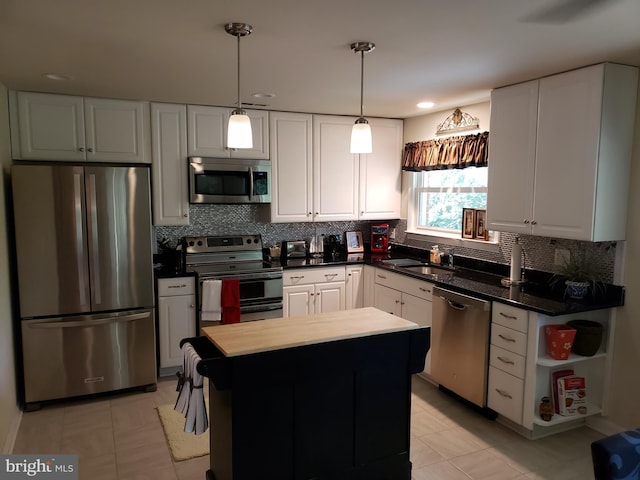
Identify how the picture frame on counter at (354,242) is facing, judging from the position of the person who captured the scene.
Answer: facing the viewer

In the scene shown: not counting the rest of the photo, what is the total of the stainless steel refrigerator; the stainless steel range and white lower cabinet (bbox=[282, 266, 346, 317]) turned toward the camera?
3

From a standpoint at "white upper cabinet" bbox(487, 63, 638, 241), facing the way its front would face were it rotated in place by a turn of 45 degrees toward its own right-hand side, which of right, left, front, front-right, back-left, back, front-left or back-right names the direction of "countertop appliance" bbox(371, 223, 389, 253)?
front-right

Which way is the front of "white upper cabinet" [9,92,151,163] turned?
toward the camera

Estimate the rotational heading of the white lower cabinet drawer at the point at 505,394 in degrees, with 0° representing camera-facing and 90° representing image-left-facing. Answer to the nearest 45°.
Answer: approximately 45°

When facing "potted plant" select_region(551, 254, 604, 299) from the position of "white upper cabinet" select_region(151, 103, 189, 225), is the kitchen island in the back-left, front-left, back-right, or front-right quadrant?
front-right

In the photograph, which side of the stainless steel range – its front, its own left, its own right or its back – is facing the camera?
front

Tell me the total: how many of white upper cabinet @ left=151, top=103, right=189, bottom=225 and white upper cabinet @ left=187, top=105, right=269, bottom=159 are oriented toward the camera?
2

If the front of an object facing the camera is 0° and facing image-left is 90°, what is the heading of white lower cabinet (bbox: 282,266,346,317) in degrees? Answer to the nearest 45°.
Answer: approximately 0°

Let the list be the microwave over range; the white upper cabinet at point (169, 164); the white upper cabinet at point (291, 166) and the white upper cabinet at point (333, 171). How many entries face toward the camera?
4

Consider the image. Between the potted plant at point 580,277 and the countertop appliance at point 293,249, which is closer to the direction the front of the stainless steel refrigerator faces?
the potted plant

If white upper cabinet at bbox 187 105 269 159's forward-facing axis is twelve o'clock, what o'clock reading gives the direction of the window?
The window is roughly at 9 o'clock from the white upper cabinet.

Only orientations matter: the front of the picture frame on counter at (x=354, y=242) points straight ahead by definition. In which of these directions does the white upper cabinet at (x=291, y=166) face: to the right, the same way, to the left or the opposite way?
the same way

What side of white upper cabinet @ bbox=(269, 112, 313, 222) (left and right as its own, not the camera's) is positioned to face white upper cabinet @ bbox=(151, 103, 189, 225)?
right

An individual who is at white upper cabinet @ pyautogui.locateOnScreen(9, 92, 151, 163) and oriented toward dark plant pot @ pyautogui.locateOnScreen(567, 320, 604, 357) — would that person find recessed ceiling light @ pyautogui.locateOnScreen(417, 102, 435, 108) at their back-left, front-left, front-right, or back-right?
front-left

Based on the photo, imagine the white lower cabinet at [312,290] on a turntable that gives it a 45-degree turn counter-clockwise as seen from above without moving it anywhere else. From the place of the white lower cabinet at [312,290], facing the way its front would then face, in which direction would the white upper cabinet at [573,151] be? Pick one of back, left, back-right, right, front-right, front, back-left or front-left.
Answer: front
